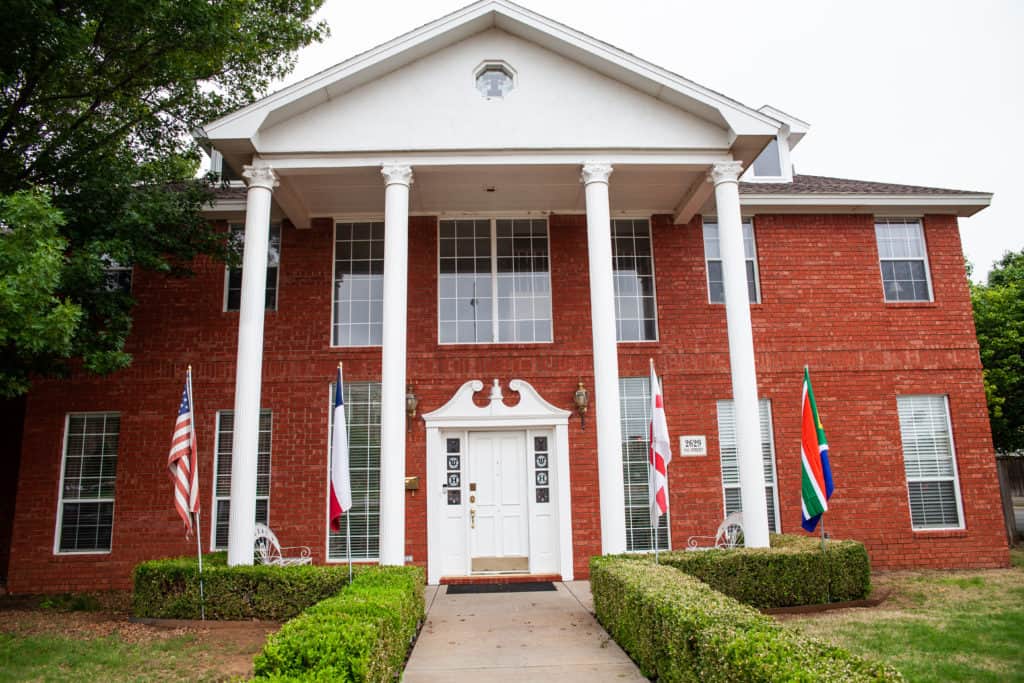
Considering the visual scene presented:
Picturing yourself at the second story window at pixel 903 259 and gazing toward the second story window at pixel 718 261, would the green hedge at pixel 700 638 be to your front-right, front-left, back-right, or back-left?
front-left

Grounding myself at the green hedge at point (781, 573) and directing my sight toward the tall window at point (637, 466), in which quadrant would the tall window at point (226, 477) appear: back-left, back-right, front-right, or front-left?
front-left

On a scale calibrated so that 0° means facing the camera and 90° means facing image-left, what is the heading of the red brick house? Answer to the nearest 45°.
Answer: approximately 0°

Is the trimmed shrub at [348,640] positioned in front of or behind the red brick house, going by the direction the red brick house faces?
in front

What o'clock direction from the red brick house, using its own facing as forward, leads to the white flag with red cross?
The white flag with red cross is roughly at 11 o'clock from the red brick house.

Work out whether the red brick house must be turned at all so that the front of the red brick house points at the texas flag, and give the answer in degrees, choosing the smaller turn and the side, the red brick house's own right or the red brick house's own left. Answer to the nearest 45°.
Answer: approximately 45° to the red brick house's own right

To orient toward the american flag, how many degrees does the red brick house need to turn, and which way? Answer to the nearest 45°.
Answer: approximately 45° to its right

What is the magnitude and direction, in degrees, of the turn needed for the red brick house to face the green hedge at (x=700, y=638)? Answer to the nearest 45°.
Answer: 0° — it already faces it

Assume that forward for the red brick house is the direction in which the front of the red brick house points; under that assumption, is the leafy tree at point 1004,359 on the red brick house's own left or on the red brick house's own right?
on the red brick house's own left

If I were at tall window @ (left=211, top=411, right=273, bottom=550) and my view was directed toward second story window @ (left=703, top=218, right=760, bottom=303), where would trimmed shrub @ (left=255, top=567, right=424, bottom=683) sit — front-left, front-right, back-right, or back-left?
front-right
